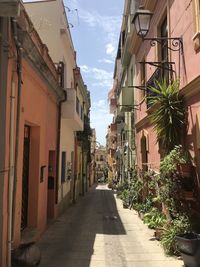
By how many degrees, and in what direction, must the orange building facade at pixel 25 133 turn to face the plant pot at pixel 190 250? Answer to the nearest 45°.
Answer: approximately 45° to its right

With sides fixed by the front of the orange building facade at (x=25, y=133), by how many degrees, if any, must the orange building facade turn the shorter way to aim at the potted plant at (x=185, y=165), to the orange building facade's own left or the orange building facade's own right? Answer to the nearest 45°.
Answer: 0° — it already faces it

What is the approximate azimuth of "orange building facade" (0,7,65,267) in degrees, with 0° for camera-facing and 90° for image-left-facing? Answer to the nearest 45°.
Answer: approximately 270°
